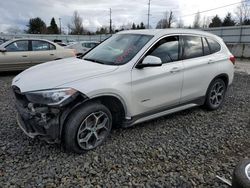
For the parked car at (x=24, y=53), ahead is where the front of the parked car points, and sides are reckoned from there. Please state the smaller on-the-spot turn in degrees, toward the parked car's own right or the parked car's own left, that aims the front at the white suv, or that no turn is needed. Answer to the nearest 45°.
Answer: approximately 90° to the parked car's own left

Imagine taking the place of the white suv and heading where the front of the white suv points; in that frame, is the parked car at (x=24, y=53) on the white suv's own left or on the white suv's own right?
on the white suv's own right

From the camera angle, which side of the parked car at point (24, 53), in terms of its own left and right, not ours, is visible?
left

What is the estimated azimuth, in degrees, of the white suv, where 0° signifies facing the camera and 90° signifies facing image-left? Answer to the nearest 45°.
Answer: approximately 45°
